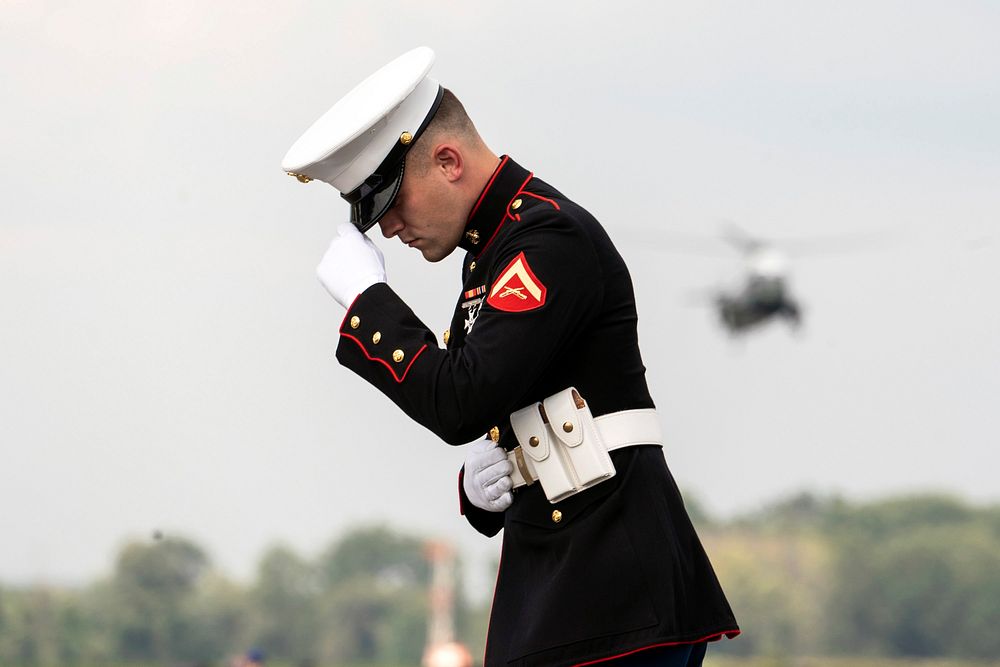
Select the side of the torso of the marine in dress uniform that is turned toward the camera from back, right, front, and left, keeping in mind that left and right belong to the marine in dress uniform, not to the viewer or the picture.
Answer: left
